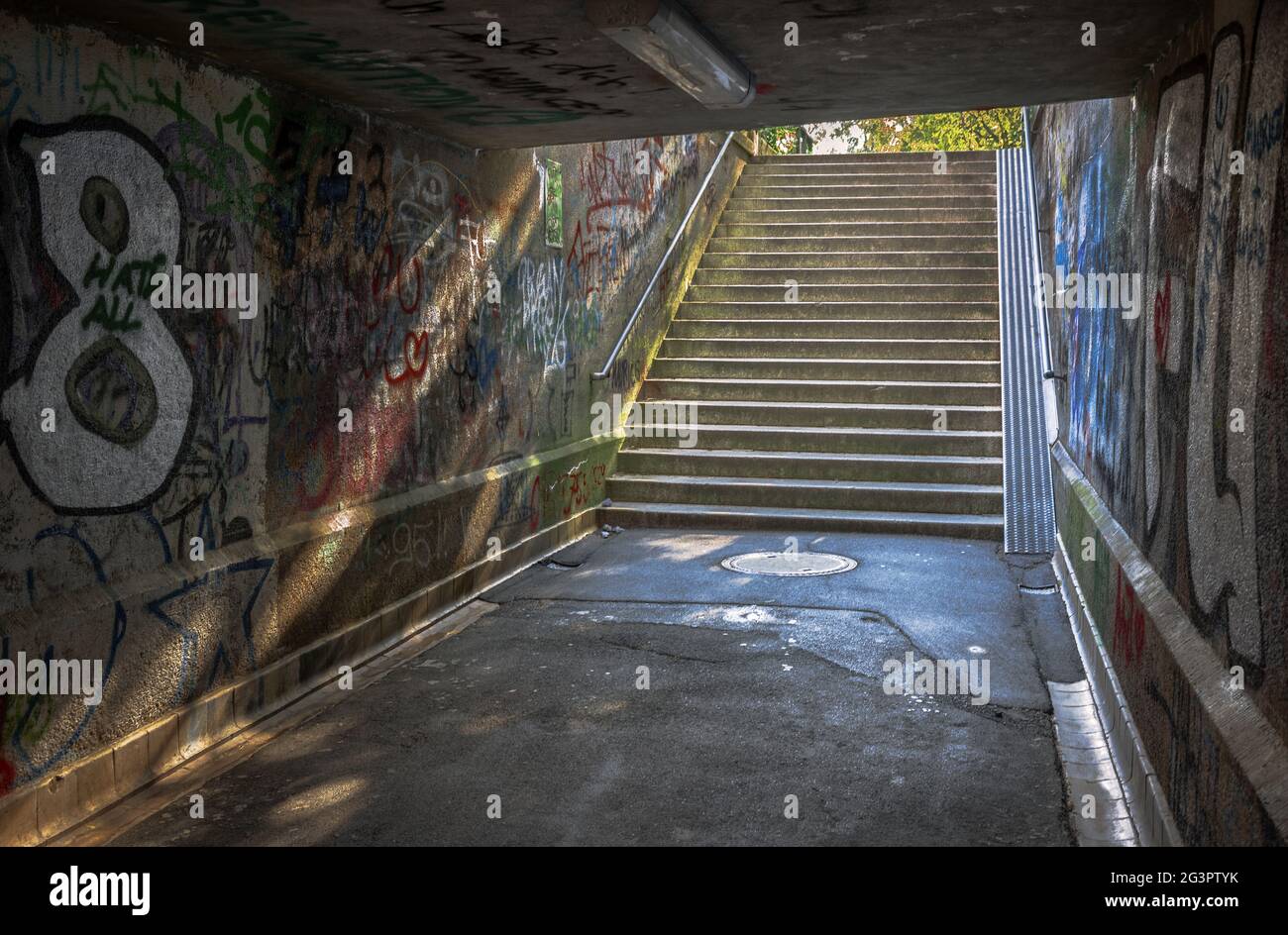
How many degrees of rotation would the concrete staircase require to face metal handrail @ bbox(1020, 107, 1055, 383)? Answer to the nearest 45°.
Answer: approximately 135° to its left

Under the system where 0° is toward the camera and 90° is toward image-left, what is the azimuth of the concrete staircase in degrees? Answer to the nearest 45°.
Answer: approximately 0°

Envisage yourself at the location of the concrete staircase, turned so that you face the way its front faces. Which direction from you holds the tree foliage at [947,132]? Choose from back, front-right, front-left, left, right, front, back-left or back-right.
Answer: back

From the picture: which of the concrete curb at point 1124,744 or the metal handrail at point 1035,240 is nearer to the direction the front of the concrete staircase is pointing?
the concrete curb

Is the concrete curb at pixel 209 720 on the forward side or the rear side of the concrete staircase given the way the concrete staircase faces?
on the forward side

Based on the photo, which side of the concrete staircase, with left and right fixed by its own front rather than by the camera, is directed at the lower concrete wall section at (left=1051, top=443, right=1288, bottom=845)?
front

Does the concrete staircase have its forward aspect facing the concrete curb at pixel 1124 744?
yes

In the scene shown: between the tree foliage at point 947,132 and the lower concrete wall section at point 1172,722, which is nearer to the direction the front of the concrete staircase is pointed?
the lower concrete wall section

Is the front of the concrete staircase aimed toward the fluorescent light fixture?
yes
